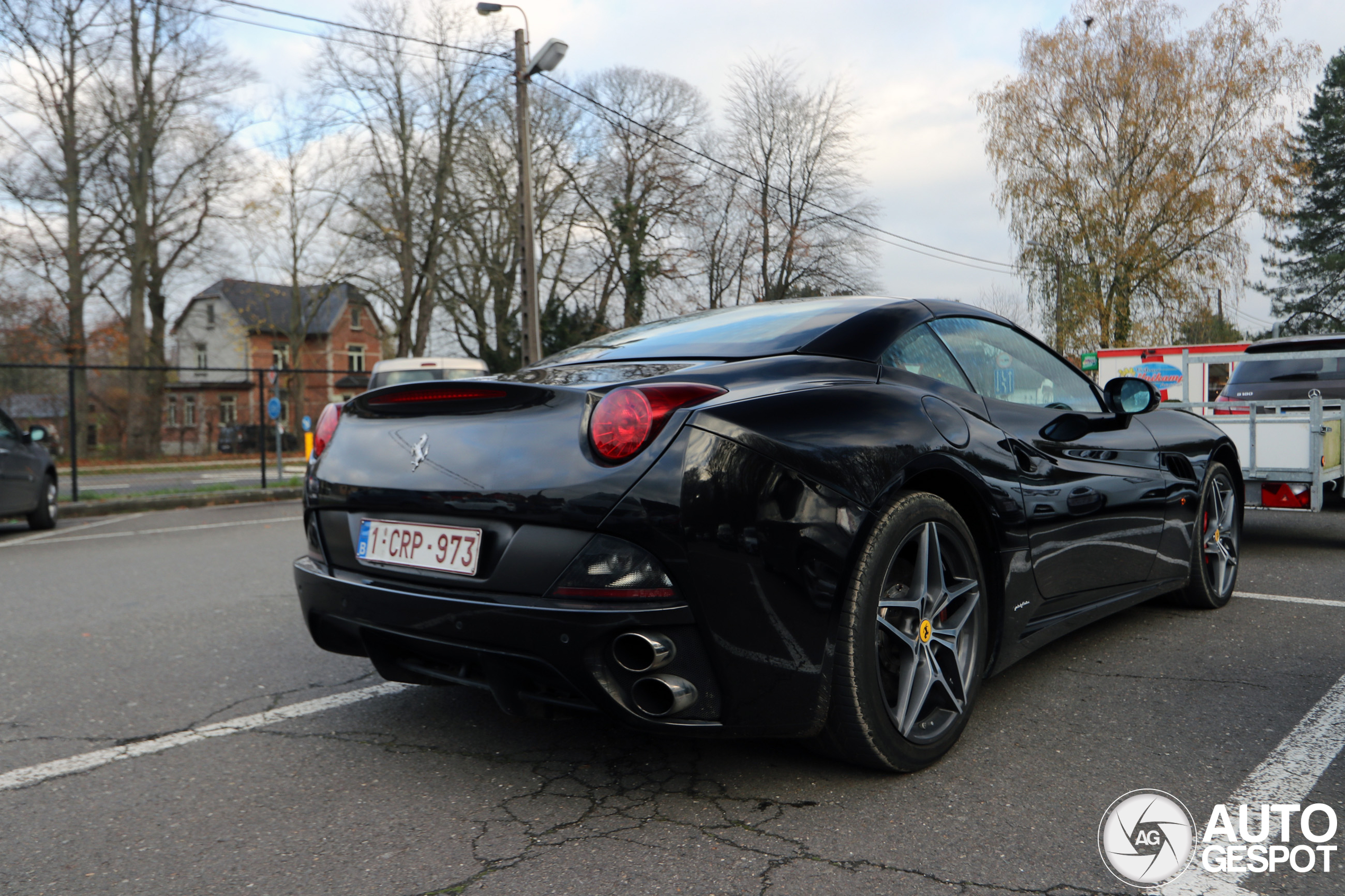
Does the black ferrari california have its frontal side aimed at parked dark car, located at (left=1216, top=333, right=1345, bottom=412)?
yes

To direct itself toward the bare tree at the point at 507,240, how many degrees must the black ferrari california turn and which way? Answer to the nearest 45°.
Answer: approximately 45° to its left

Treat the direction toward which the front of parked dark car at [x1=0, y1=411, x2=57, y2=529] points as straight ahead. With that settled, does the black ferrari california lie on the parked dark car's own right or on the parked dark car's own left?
on the parked dark car's own right

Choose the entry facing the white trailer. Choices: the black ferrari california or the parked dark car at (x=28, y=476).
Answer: the black ferrari california

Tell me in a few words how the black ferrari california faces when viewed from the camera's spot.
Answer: facing away from the viewer and to the right of the viewer

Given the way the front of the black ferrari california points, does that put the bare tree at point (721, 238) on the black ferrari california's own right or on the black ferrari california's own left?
on the black ferrari california's own left

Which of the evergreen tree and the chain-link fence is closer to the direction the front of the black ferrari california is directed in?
the evergreen tree

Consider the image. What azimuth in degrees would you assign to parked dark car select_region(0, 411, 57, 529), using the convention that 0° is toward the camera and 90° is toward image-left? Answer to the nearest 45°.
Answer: approximately 225°

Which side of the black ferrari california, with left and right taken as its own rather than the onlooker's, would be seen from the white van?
left

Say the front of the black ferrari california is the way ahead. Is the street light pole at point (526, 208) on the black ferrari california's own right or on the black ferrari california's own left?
on the black ferrari california's own left

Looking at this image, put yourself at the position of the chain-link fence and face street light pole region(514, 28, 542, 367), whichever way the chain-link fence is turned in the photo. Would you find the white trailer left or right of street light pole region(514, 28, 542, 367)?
right
